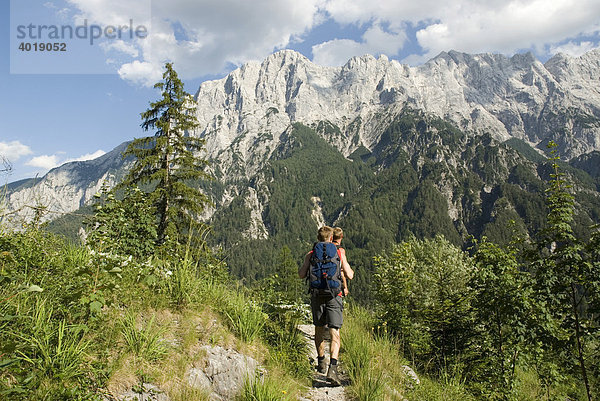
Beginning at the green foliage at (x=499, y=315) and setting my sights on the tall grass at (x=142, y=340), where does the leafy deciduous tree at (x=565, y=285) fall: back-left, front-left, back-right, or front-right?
back-left

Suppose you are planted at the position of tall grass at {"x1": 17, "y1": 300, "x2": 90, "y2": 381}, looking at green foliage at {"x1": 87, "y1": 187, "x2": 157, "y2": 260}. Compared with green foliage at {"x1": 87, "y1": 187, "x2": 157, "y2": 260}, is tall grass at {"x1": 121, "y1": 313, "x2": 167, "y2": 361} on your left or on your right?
right

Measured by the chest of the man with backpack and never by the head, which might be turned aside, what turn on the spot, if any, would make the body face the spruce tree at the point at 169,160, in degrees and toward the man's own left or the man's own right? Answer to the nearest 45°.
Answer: approximately 45° to the man's own left

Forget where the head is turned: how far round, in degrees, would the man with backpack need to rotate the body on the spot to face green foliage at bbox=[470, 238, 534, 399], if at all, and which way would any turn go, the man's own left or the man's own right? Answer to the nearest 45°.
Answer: approximately 45° to the man's own right

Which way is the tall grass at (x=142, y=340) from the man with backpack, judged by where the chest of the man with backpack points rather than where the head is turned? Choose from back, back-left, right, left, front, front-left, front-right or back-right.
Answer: back-left

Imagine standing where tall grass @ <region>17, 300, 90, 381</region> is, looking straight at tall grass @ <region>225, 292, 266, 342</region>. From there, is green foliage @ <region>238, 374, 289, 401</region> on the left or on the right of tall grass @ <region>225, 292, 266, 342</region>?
right

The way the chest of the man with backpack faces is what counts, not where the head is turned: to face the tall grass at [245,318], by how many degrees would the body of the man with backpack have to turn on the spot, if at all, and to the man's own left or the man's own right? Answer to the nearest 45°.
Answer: approximately 90° to the man's own left

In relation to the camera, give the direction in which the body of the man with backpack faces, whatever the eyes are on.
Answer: away from the camera

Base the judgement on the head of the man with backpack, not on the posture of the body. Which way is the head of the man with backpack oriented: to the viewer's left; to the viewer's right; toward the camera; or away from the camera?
away from the camera

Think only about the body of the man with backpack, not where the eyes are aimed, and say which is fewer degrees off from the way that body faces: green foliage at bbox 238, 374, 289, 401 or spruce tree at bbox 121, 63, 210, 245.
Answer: the spruce tree
